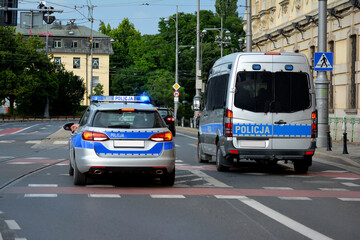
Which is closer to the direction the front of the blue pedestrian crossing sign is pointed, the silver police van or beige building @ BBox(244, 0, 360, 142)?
the silver police van

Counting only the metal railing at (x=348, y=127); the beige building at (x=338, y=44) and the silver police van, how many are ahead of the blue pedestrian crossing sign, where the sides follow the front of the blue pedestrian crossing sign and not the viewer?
1

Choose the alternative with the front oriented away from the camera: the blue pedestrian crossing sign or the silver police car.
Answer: the silver police car

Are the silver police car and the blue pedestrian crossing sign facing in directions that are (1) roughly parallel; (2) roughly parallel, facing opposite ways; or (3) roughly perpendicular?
roughly parallel, facing opposite ways

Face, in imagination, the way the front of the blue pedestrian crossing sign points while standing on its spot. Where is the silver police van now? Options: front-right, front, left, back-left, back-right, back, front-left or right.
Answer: front

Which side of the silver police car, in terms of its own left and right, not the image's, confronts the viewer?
back

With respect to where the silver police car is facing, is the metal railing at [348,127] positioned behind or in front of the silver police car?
in front

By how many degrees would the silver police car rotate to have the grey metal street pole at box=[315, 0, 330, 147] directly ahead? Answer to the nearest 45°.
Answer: approximately 45° to its right

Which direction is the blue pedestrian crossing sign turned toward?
toward the camera

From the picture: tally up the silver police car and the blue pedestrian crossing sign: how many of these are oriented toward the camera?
1

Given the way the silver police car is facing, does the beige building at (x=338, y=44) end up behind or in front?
in front

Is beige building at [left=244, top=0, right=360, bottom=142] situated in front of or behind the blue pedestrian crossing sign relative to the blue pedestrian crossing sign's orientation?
behind

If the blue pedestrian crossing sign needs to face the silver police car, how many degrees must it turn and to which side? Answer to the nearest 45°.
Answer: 0° — it already faces it

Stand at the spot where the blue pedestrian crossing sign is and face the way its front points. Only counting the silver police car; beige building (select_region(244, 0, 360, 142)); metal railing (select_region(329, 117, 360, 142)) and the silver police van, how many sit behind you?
2
